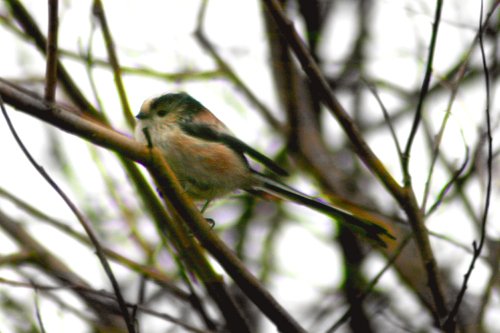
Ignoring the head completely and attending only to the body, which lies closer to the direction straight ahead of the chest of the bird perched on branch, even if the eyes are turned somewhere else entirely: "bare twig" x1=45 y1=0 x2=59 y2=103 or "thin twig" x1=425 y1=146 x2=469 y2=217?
the bare twig

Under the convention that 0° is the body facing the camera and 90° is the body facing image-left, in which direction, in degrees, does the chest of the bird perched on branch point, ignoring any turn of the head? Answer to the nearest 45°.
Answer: approximately 90°

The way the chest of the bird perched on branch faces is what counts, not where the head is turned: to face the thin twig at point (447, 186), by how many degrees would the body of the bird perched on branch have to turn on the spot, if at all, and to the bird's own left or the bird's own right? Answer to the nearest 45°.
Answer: approximately 135° to the bird's own left

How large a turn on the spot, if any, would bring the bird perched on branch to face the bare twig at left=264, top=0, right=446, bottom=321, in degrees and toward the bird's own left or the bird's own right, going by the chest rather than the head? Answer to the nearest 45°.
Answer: approximately 135° to the bird's own left
